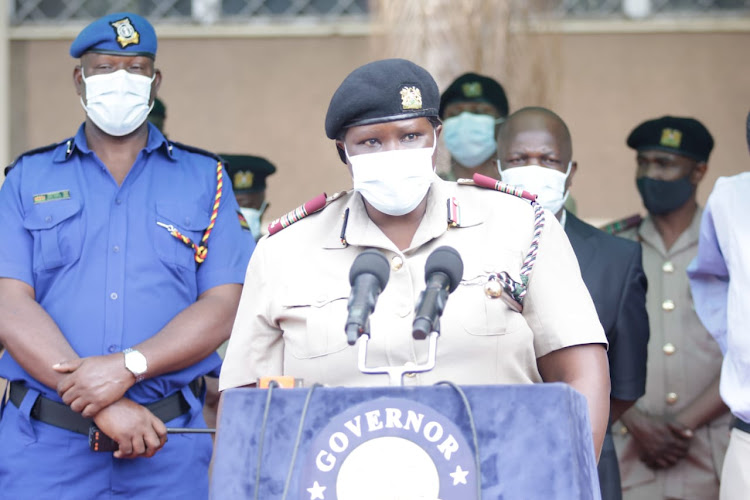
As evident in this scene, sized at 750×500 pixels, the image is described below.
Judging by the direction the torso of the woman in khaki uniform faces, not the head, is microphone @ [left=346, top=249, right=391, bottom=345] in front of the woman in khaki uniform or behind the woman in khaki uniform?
in front

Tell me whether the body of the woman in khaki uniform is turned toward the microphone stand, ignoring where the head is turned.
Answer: yes

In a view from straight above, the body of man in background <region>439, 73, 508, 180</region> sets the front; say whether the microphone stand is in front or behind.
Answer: in front

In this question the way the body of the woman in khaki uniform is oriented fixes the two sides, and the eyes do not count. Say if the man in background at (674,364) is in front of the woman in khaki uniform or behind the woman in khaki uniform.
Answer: behind

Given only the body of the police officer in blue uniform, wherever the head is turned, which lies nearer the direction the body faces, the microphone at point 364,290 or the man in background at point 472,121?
the microphone

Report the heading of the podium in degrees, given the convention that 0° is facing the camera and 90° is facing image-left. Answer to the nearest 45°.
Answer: approximately 0°

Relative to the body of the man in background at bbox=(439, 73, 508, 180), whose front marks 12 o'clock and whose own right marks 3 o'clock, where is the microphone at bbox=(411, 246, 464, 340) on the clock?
The microphone is roughly at 12 o'clock from the man in background.

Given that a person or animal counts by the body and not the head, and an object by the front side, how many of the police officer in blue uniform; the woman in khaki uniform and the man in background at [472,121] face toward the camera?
3

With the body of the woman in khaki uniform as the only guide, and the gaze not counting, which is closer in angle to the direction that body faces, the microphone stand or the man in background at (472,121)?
the microphone stand
